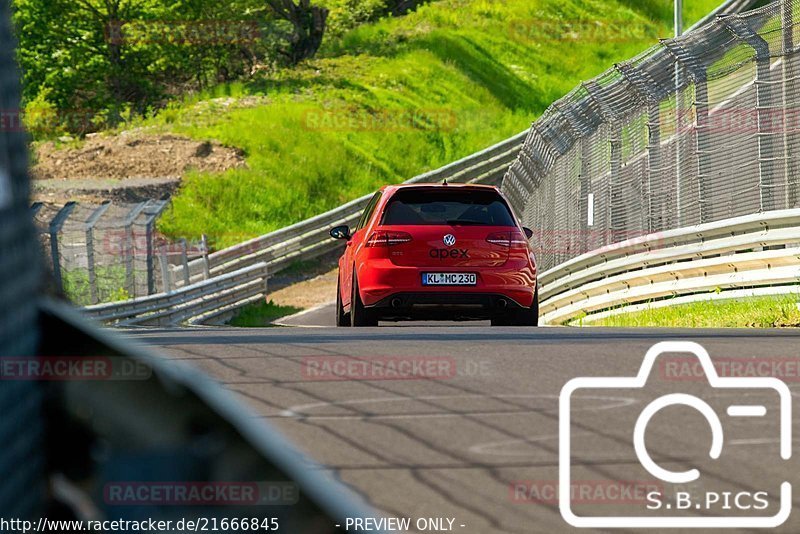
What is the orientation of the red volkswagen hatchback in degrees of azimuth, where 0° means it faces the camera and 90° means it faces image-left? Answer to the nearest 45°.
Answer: approximately 180°

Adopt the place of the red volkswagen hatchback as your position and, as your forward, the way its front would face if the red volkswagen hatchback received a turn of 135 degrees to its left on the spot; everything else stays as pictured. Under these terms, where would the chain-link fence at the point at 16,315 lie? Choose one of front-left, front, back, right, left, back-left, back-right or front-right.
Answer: front-left

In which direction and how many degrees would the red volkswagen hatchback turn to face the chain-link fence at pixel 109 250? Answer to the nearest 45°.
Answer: approximately 45° to its left
